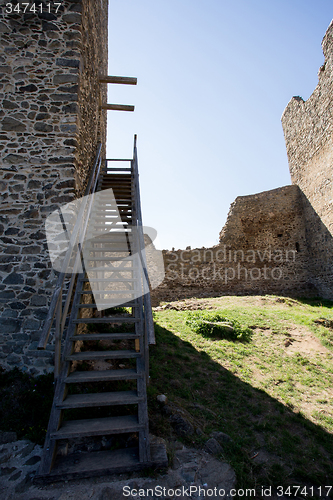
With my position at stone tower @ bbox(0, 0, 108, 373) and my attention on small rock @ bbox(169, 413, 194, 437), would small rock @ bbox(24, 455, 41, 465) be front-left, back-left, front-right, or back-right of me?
front-right

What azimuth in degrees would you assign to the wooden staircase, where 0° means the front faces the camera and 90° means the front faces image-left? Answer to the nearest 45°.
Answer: approximately 0°

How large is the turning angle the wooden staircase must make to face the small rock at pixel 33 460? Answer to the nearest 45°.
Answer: approximately 90° to its right

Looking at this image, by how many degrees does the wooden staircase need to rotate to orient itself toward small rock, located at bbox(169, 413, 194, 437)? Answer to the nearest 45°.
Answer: approximately 90° to its left

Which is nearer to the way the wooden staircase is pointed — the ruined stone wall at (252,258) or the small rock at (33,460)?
the small rock

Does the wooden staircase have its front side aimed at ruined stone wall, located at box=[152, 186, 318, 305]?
no
